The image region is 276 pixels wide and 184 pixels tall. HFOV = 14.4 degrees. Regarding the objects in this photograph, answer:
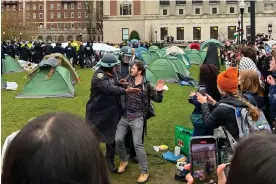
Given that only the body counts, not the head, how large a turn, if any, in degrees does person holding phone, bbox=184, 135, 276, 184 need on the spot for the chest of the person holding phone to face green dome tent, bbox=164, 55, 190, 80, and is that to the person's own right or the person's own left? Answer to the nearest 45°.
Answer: approximately 45° to the person's own right

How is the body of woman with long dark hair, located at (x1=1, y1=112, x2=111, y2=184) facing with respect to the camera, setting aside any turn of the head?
away from the camera

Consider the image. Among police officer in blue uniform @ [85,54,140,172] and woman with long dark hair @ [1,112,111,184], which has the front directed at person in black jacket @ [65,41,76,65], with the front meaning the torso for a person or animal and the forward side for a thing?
the woman with long dark hair

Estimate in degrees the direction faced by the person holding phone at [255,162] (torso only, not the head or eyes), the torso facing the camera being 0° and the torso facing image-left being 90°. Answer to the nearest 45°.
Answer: approximately 135°

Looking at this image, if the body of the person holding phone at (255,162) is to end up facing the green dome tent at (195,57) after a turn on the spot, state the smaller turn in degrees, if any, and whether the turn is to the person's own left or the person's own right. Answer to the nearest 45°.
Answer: approximately 45° to the person's own right

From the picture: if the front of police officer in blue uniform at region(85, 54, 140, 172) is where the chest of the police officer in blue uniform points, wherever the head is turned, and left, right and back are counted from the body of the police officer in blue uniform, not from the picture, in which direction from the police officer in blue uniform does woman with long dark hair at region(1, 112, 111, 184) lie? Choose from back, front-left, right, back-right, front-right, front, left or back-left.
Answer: right

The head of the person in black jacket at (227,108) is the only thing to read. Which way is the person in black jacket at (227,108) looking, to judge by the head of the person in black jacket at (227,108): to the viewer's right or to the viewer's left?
to the viewer's left

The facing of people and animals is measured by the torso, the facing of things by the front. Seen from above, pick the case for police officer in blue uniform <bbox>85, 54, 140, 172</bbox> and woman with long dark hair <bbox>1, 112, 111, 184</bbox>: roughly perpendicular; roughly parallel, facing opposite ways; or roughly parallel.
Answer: roughly perpendicular

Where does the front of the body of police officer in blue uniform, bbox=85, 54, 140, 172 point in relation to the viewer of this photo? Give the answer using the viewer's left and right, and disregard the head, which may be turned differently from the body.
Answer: facing to the right of the viewer

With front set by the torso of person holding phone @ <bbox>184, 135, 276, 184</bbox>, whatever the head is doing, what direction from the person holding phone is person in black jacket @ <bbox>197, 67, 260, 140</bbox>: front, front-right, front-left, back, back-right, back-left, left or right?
front-right

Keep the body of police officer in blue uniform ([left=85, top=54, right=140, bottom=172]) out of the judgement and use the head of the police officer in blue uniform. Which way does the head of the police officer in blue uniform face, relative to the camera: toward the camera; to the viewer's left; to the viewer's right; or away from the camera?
to the viewer's right

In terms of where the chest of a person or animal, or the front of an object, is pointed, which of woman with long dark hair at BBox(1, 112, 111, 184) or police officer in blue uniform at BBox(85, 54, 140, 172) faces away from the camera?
the woman with long dark hair

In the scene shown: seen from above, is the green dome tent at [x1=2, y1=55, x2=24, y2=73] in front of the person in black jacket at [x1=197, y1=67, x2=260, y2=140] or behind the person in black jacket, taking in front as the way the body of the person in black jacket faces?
in front
